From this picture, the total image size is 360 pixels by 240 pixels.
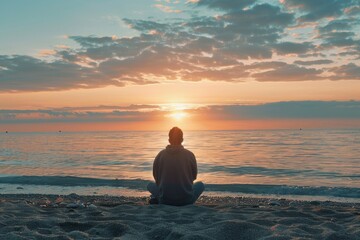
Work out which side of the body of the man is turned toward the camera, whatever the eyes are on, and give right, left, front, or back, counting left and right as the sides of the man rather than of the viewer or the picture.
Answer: back

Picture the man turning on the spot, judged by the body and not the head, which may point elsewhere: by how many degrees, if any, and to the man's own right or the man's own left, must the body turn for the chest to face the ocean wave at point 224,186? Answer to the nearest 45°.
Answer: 0° — they already face it
